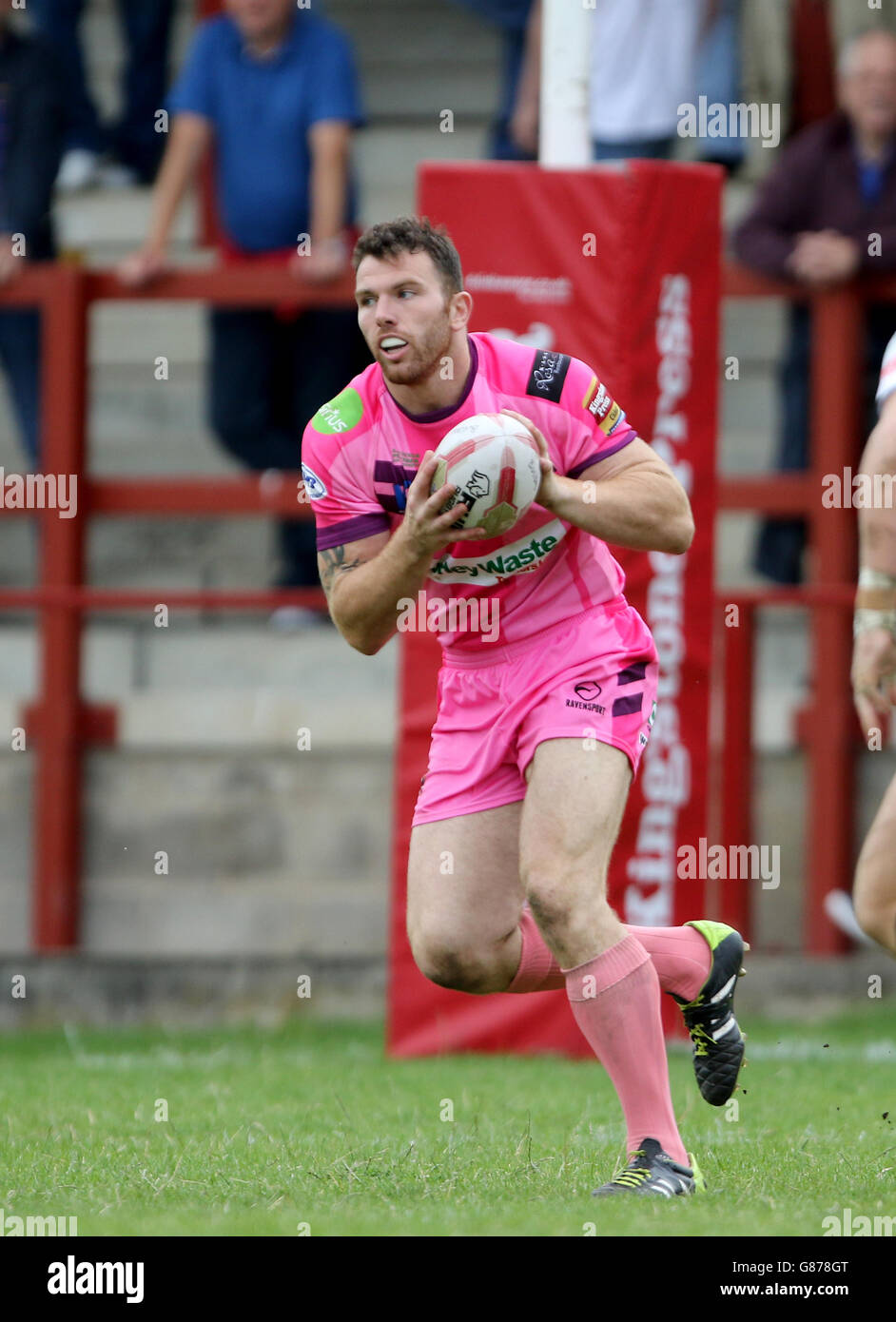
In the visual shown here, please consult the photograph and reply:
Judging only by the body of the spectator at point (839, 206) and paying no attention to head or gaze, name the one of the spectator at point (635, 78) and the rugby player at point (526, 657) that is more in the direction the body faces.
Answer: the rugby player

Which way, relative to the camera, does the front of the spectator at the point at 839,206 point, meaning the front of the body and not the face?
toward the camera

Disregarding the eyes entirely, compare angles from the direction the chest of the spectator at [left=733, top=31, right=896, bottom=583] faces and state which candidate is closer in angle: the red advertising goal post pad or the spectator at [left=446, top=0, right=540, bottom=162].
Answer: the red advertising goal post pad

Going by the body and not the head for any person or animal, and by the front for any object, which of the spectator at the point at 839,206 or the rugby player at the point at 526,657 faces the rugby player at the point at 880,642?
the spectator

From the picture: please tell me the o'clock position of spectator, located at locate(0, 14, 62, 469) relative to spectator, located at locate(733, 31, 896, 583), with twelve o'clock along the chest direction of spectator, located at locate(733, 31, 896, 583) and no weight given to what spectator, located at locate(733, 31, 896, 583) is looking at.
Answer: spectator, located at locate(0, 14, 62, 469) is roughly at 3 o'clock from spectator, located at locate(733, 31, 896, 583).

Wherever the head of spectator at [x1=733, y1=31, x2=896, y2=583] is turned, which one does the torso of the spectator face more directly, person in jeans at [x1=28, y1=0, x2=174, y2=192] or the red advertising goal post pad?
the red advertising goal post pad

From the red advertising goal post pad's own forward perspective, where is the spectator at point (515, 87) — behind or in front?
behind

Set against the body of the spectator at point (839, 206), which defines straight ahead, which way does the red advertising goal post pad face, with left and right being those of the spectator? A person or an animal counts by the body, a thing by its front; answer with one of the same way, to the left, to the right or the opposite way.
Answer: the same way

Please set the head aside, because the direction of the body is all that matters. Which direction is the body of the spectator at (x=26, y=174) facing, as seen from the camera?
toward the camera

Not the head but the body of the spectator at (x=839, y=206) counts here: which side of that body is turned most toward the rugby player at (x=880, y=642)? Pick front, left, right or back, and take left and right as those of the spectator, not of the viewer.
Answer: front

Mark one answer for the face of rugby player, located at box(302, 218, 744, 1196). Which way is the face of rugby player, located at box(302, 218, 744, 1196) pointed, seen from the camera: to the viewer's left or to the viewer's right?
to the viewer's left

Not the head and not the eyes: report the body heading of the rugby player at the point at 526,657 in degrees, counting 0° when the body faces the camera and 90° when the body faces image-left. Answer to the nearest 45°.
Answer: approximately 45°

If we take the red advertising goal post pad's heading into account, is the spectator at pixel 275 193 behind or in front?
behind
